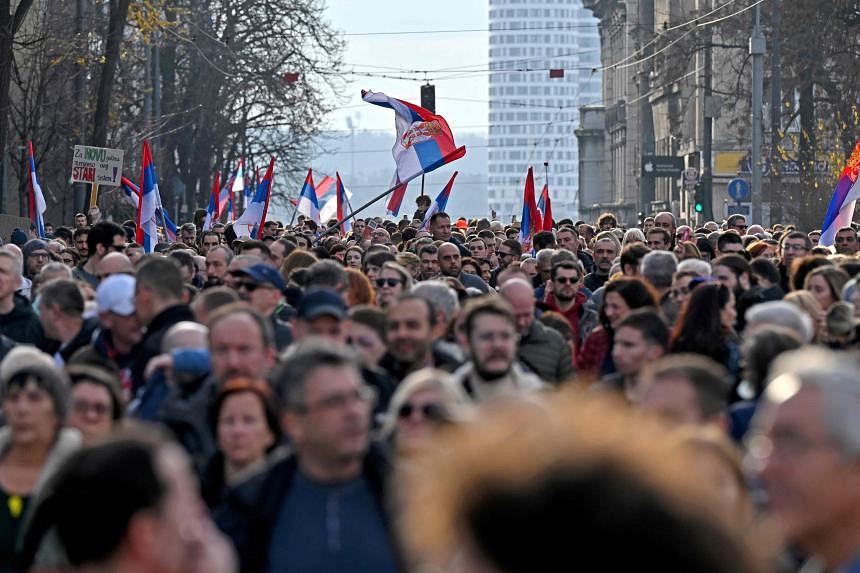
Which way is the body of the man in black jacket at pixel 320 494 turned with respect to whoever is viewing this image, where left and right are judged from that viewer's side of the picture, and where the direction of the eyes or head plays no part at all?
facing the viewer and to the right of the viewer

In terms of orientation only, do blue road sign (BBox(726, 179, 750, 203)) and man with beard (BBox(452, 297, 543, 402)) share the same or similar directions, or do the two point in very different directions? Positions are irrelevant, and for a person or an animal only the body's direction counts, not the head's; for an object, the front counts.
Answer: same or similar directions

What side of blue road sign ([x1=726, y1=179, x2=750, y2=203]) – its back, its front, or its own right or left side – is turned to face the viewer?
front

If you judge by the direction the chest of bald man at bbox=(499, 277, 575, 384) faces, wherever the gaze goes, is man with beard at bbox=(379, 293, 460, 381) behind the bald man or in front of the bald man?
in front

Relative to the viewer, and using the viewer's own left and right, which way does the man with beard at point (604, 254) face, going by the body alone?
facing the viewer

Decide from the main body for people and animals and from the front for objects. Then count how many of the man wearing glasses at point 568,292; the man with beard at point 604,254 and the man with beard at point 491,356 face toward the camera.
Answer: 3

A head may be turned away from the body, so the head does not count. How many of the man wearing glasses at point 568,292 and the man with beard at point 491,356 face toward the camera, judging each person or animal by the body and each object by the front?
2

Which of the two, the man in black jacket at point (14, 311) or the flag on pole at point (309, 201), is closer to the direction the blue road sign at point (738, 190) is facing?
the man in black jacket

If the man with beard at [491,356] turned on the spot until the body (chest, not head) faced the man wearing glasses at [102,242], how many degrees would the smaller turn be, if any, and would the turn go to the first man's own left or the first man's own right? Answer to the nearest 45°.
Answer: approximately 135° to the first man's own right

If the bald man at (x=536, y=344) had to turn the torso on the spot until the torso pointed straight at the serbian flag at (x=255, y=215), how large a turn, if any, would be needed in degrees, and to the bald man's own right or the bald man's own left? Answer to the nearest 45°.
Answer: approximately 135° to the bald man's own right

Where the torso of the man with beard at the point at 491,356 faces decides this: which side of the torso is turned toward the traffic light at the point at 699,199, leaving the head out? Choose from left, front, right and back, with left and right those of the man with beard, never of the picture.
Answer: back

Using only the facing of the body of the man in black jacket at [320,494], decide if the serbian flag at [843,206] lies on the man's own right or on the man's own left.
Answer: on the man's own left

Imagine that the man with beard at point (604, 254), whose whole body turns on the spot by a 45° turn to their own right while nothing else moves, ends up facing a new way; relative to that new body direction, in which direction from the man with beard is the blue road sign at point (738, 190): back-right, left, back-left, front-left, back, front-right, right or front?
back-right

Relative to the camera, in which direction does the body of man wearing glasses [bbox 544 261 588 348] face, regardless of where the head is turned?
toward the camera

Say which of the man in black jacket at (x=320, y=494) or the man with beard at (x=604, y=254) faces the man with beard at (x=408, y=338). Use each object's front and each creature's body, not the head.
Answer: the man with beard at (x=604, y=254)

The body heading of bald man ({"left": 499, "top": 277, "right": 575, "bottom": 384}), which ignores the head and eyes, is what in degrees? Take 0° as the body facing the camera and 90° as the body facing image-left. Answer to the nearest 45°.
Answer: approximately 45°

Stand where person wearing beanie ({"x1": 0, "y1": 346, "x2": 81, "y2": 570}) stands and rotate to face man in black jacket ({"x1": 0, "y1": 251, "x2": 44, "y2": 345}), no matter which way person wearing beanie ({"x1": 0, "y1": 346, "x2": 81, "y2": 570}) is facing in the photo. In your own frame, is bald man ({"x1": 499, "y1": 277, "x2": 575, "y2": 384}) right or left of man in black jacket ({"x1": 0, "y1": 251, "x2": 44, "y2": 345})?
right

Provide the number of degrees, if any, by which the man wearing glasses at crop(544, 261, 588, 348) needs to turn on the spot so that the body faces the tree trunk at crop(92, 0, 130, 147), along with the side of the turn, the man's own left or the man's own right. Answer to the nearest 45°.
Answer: approximately 135° to the man's own right
